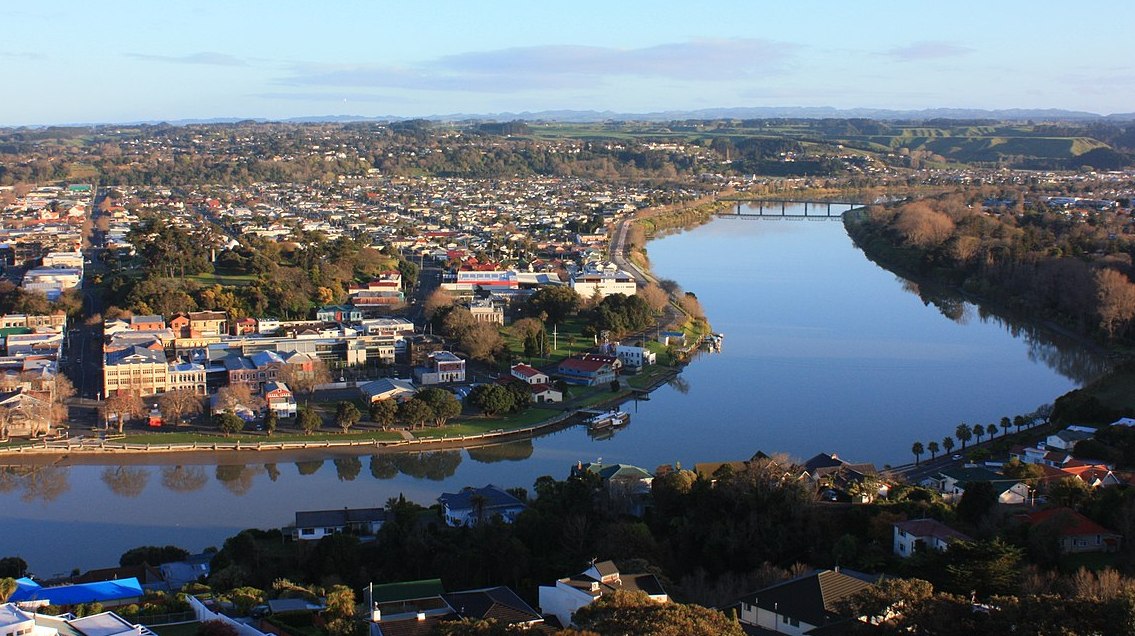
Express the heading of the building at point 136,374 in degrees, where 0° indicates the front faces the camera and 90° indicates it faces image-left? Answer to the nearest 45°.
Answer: approximately 0°

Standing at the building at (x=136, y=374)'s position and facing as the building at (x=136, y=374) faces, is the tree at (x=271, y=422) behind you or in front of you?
in front

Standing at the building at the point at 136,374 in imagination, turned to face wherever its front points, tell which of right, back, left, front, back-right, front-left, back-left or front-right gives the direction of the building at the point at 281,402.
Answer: front-left

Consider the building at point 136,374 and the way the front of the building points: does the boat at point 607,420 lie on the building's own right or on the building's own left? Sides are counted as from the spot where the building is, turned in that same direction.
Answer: on the building's own left

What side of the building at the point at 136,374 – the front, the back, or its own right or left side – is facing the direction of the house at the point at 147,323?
back

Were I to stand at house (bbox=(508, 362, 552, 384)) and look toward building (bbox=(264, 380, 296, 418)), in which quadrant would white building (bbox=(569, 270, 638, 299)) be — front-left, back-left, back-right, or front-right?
back-right

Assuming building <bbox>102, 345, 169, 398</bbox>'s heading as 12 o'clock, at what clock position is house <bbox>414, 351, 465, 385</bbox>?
The house is roughly at 9 o'clock from the building.

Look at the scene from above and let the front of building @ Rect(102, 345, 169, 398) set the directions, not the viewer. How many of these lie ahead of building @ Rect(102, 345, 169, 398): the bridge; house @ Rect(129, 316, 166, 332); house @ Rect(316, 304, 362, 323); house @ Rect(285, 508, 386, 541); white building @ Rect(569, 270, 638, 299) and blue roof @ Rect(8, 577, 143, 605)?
2

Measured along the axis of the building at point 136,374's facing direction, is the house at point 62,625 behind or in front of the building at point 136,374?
in front

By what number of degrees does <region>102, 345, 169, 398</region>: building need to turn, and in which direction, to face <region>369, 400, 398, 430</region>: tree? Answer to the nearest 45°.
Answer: approximately 45° to its left

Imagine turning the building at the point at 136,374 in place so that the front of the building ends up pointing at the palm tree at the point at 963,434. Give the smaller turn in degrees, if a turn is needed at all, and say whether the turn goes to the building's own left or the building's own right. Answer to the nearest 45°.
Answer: approximately 45° to the building's own left

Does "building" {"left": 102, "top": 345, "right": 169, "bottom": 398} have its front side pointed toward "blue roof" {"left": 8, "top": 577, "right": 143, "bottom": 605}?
yes

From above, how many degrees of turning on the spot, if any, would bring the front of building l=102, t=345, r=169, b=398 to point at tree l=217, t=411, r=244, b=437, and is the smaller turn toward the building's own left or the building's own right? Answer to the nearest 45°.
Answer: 0° — it already faces it
